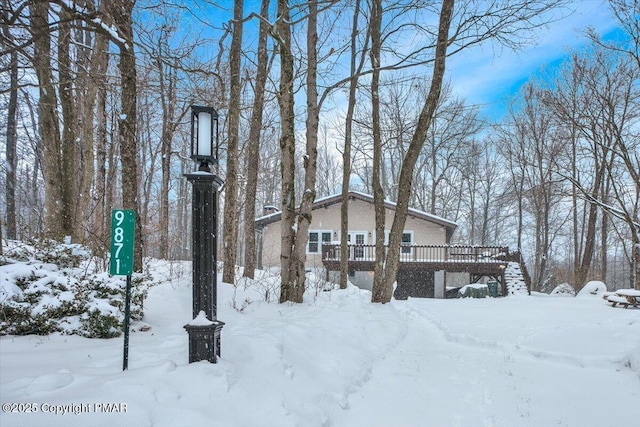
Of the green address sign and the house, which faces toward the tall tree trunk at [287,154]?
the house

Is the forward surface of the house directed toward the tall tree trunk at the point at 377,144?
yes

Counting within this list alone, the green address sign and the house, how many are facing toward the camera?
2

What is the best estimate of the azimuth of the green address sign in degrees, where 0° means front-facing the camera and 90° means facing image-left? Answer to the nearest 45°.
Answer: approximately 0°

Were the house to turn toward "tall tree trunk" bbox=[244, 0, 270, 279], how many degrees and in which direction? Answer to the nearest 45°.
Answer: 0° — it already faces it

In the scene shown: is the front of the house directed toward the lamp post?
yes

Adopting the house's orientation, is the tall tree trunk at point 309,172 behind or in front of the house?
in front

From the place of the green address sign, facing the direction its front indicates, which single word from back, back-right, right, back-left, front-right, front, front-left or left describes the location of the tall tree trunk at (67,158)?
back

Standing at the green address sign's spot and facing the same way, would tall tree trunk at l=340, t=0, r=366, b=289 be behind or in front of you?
behind

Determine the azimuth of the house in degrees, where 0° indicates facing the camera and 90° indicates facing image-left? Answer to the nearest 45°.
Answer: approximately 0°

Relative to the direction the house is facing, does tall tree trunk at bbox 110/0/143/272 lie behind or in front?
in front
